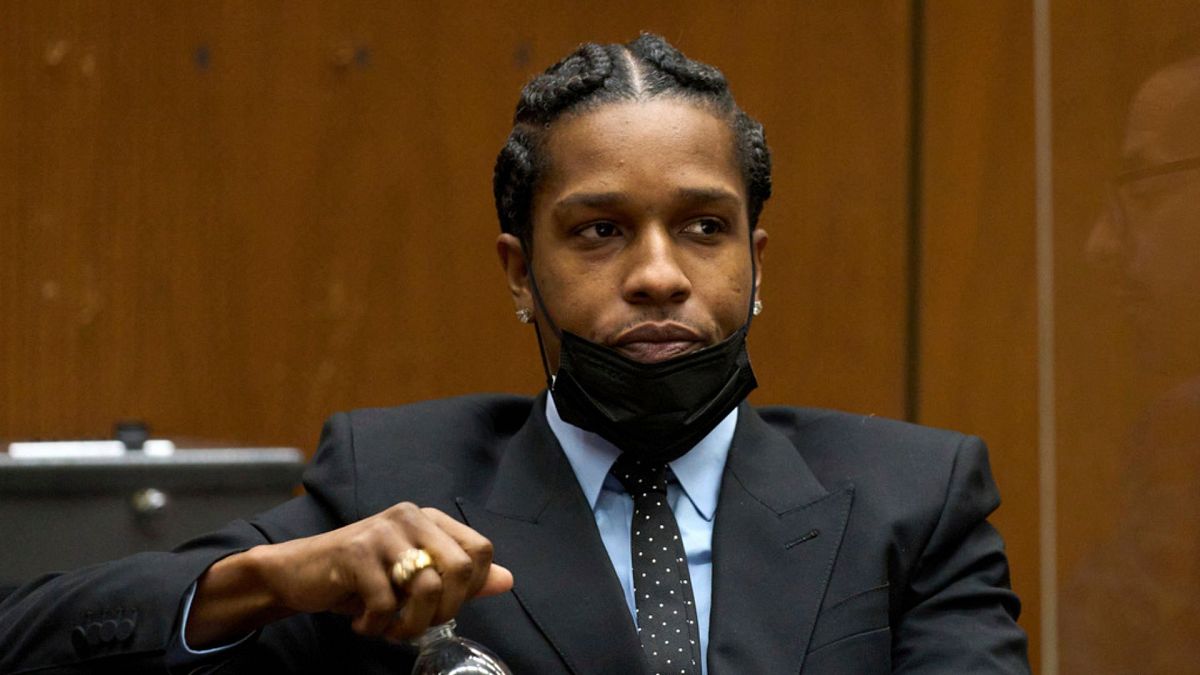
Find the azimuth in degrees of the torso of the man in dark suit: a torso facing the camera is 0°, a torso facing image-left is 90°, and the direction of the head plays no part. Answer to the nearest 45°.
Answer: approximately 0°
